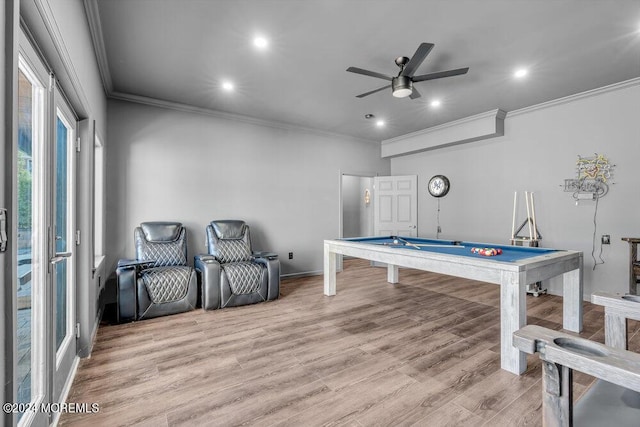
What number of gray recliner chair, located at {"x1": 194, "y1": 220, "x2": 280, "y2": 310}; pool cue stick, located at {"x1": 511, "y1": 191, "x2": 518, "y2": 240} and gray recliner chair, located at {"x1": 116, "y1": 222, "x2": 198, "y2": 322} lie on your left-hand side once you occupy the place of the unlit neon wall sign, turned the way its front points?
0

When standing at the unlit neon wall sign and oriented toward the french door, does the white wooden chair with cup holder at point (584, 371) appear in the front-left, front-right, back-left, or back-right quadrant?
front-left

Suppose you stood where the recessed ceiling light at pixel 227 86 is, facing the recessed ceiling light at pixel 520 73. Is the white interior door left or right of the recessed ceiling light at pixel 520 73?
left

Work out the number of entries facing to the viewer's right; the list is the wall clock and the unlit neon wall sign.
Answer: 0

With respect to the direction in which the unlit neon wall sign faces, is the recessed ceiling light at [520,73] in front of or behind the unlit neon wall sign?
in front

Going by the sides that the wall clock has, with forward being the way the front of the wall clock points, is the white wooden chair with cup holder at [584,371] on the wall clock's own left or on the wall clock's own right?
on the wall clock's own left

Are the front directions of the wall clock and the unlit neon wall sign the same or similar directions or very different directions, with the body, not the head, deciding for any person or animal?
same or similar directions

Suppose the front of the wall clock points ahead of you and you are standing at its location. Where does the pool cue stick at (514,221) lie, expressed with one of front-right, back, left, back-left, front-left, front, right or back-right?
left

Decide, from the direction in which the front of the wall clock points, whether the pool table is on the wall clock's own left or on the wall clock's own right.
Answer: on the wall clock's own left

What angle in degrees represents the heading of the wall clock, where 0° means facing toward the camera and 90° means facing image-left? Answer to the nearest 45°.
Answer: approximately 45°

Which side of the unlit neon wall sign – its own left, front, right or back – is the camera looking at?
front

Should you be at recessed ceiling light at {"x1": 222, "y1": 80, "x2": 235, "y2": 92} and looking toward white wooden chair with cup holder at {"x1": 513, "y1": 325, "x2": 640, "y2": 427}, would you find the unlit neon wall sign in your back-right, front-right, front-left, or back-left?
front-left

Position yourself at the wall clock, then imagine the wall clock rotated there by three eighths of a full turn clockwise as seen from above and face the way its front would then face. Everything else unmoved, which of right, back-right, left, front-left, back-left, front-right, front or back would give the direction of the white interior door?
left

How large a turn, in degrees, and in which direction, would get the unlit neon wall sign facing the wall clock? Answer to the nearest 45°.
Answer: approximately 90° to its right

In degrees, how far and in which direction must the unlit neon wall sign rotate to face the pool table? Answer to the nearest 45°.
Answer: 0° — it already faces it

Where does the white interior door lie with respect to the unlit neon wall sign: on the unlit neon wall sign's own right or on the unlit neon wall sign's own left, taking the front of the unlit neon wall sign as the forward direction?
on the unlit neon wall sign's own right
